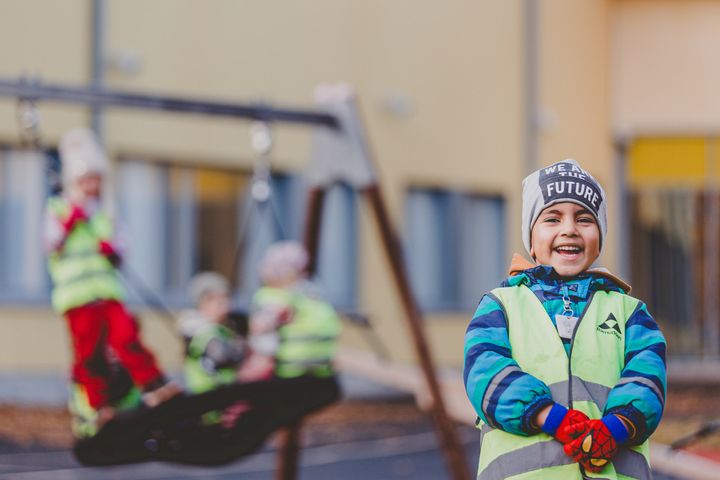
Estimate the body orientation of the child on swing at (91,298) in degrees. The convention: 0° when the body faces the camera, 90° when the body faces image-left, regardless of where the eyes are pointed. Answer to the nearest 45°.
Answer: approximately 315°

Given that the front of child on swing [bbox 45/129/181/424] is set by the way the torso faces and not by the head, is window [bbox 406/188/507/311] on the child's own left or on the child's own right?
on the child's own left

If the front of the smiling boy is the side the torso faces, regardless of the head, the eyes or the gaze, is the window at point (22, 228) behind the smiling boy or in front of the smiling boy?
behind

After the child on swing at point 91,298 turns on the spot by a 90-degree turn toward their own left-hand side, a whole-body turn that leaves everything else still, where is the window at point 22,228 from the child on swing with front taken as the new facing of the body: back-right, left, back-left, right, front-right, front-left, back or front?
front-left

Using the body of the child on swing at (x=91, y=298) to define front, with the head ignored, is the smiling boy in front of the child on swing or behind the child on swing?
in front

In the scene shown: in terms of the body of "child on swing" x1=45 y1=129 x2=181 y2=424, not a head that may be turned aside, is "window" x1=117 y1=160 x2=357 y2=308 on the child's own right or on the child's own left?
on the child's own left

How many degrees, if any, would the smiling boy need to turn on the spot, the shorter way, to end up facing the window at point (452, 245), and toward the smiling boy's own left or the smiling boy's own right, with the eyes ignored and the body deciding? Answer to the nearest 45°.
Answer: approximately 180°

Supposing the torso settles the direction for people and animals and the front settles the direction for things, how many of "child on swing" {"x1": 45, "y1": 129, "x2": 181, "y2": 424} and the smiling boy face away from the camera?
0
